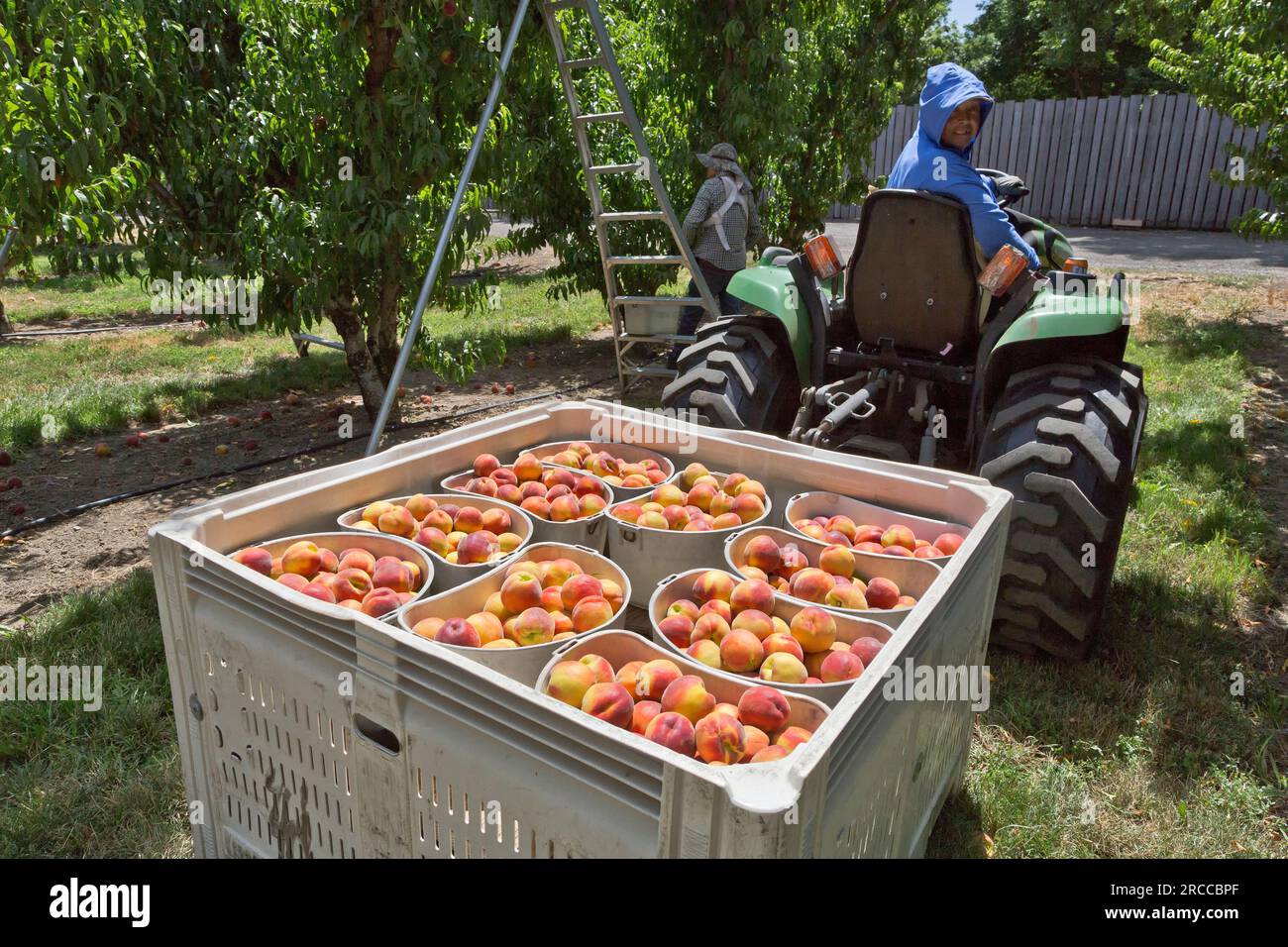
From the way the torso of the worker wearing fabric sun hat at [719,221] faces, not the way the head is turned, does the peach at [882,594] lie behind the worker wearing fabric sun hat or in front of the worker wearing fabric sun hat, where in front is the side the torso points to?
behind

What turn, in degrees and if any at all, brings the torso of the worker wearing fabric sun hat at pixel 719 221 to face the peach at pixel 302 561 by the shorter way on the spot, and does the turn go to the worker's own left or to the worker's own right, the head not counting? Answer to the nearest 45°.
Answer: approximately 135° to the worker's own left

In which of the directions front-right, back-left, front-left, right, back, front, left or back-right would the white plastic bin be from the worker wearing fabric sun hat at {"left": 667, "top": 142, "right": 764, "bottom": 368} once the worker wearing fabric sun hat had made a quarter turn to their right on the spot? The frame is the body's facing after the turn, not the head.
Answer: back-right

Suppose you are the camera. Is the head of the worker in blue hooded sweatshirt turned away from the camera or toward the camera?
toward the camera

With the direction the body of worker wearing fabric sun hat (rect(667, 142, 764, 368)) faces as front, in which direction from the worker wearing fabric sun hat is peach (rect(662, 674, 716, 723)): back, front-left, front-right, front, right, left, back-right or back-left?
back-left

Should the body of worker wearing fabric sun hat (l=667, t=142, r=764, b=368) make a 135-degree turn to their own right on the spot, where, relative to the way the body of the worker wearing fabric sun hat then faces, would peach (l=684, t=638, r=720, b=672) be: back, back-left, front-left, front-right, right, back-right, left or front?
right

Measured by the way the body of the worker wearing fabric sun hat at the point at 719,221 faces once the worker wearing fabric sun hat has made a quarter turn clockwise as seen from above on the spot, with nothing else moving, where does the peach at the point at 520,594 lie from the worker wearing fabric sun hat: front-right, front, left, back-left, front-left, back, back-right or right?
back-right

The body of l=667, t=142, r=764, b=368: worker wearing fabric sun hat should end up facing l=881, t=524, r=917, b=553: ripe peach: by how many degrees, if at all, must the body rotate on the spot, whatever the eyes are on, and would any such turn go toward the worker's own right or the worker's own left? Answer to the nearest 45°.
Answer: approximately 135° to the worker's own left

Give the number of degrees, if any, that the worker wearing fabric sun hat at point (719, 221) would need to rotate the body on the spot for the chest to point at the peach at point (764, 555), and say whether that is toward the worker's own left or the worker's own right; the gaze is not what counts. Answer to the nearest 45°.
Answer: approximately 135° to the worker's own left

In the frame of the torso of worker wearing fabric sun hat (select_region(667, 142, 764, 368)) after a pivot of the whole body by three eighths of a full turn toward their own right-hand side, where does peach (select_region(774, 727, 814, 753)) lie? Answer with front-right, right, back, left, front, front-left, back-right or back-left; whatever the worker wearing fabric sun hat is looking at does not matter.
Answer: right

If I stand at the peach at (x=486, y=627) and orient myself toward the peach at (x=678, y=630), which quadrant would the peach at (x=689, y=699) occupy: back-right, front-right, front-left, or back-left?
front-right

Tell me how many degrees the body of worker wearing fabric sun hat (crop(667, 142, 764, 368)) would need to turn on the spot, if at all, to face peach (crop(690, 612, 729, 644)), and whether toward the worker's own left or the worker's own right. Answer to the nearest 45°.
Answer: approximately 135° to the worker's own left

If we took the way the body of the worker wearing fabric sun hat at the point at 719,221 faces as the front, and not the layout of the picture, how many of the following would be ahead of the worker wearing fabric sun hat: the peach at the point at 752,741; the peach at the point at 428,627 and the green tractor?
0

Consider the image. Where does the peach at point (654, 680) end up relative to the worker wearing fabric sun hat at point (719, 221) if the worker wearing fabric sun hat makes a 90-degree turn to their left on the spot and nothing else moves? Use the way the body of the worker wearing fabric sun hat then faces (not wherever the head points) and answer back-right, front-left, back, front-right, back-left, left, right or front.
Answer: front-left

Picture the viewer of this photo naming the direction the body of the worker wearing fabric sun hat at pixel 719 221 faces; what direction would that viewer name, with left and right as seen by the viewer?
facing away from the viewer and to the left of the viewer

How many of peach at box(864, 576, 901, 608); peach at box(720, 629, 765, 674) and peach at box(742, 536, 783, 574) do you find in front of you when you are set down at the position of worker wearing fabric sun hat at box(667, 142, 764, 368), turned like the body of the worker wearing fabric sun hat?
0

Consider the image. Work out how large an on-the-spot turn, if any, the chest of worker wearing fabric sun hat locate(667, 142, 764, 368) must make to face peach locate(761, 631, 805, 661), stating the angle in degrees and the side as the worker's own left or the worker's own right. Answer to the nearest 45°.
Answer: approximately 135° to the worker's own left

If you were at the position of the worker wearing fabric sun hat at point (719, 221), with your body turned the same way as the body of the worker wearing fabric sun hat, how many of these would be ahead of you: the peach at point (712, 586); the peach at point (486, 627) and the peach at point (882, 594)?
0
